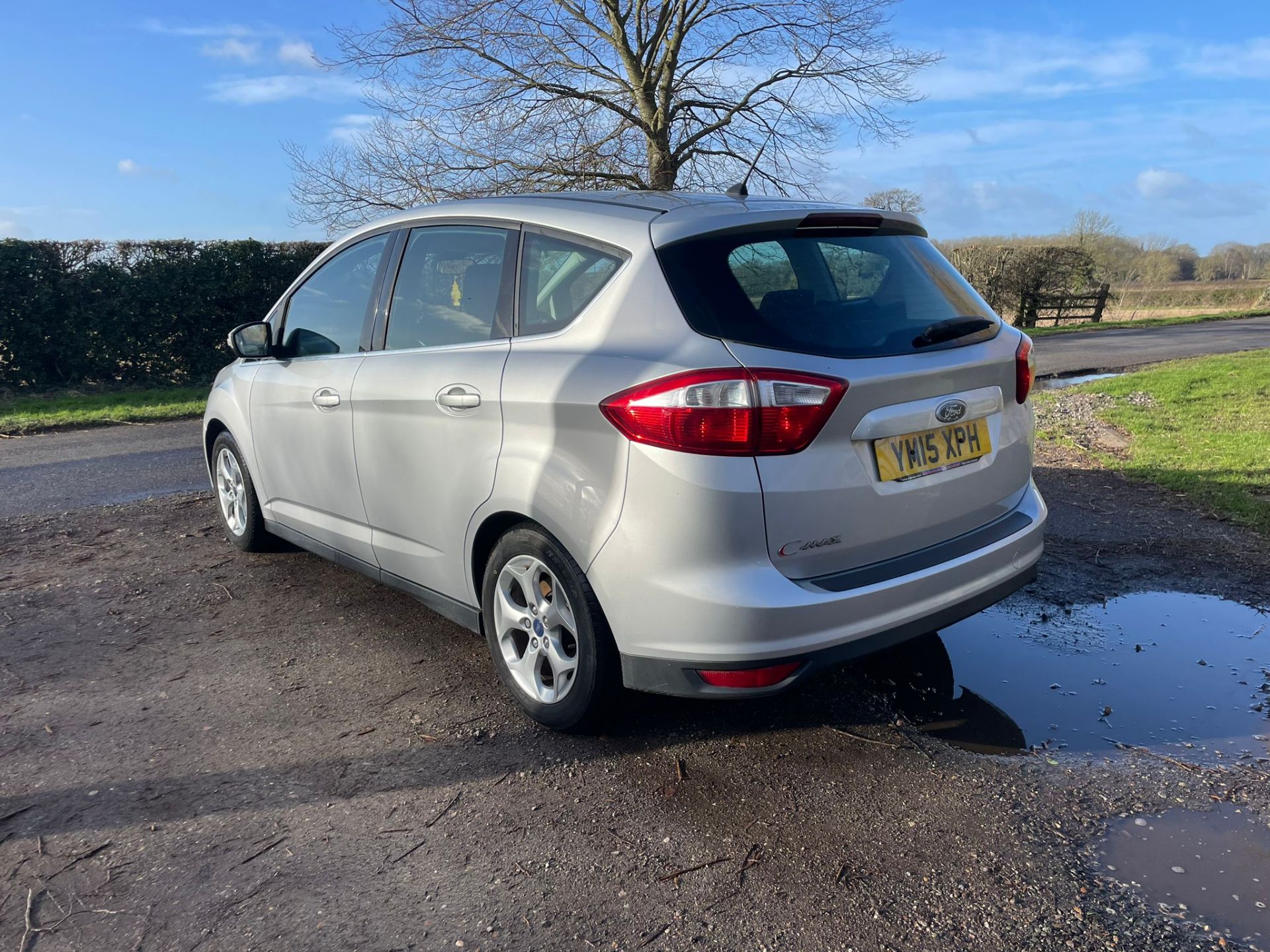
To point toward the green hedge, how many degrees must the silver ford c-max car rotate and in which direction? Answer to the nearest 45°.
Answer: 0° — it already faces it

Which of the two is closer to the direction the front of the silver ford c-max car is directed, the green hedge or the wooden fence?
the green hedge

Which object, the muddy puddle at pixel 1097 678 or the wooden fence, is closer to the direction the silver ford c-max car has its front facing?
the wooden fence

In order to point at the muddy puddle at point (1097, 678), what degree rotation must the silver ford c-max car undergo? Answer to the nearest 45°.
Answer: approximately 135° to its right

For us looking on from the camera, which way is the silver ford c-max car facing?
facing away from the viewer and to the left of the viewer

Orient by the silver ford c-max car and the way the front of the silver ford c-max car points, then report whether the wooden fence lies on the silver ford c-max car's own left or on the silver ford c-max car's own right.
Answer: on the silver ford c-max car's own right
